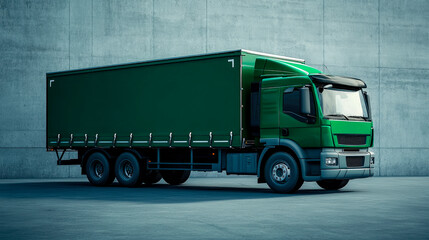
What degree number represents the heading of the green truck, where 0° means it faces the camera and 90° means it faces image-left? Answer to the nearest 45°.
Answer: approximately 315°
